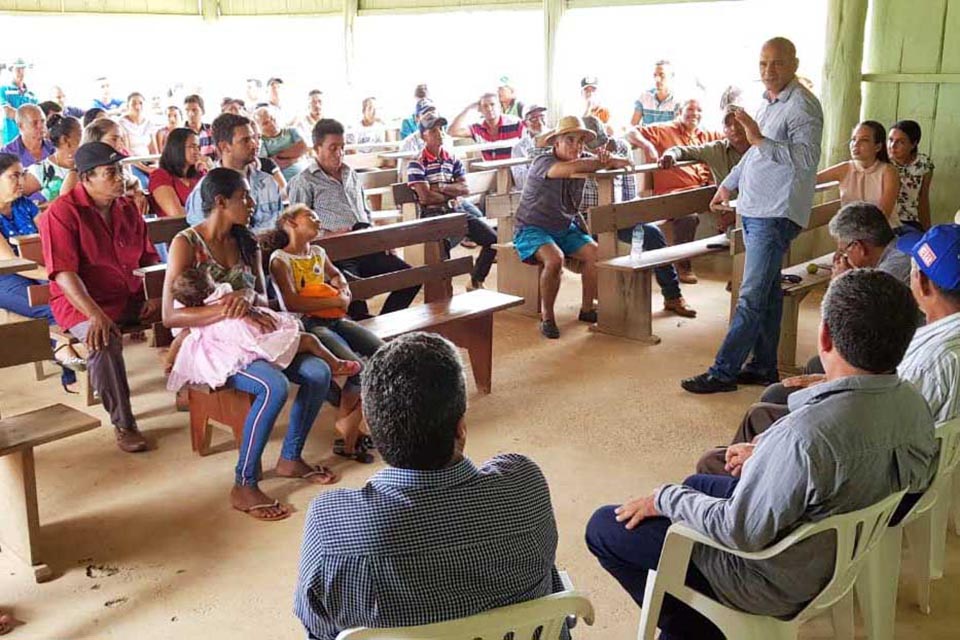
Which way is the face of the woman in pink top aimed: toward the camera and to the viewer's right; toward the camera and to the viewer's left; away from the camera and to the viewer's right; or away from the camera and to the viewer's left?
toward the camera and to the viewer's left

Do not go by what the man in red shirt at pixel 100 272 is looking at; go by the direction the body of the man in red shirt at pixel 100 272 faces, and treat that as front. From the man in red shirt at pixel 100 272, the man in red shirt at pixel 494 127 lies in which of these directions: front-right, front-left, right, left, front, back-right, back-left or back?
left

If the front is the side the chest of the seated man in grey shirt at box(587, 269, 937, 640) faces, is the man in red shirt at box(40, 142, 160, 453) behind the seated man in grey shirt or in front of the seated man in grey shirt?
in front

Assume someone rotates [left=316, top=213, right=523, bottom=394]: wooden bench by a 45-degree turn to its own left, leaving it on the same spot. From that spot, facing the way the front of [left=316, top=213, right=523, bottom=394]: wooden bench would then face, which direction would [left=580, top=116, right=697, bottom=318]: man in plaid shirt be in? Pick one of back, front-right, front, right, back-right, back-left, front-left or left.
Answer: front-left

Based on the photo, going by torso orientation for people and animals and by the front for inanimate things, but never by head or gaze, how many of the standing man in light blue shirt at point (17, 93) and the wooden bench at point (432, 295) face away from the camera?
0

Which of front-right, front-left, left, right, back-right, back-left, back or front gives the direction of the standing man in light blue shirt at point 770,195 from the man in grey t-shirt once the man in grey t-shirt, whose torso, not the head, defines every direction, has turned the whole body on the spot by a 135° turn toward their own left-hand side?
back-right

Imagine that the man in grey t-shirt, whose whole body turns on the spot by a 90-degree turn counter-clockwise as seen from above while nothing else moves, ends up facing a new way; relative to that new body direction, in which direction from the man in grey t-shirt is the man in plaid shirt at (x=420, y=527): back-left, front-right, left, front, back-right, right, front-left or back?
back-right

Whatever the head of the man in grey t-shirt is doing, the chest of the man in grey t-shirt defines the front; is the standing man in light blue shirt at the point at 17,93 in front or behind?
behind

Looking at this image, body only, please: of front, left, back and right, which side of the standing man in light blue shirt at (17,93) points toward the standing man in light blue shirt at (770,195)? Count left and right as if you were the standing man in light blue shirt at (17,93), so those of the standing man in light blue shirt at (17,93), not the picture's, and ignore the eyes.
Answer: front

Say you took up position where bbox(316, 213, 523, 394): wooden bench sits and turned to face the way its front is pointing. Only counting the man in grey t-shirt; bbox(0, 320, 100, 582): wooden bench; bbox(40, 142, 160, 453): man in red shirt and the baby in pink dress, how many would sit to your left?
1

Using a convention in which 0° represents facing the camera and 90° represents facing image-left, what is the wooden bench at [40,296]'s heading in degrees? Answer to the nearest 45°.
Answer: approximately 315°

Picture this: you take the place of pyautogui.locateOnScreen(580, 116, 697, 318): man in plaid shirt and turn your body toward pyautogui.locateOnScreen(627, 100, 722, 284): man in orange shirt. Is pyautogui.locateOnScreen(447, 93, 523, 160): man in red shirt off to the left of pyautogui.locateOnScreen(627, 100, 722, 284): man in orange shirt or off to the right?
left

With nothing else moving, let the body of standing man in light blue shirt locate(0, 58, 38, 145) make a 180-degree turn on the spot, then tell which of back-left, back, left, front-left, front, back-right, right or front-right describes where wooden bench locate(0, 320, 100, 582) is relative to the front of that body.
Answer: back-left

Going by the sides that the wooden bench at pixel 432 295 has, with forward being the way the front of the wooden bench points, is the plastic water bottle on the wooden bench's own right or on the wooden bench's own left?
on the wooden bench's own left

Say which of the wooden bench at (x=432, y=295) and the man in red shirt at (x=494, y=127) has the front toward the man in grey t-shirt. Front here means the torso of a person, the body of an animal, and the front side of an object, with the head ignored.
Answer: the man in red shirt

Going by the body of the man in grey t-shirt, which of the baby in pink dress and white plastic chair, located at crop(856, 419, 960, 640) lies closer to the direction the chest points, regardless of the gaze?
the white plastic chair

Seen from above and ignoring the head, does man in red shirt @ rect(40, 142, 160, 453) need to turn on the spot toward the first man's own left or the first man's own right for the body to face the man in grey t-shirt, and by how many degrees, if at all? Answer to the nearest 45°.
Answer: approximately 45° to the first man's own left

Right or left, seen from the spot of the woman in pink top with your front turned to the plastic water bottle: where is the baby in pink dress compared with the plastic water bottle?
left

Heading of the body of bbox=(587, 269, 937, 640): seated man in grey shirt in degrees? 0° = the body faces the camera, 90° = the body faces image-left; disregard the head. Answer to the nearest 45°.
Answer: approximately 135°

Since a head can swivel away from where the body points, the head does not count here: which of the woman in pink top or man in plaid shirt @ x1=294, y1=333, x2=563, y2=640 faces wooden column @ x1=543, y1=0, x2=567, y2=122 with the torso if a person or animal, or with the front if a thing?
the man in plaid shirt

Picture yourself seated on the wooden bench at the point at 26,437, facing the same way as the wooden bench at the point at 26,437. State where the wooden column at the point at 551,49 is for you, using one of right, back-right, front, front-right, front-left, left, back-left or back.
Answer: left
